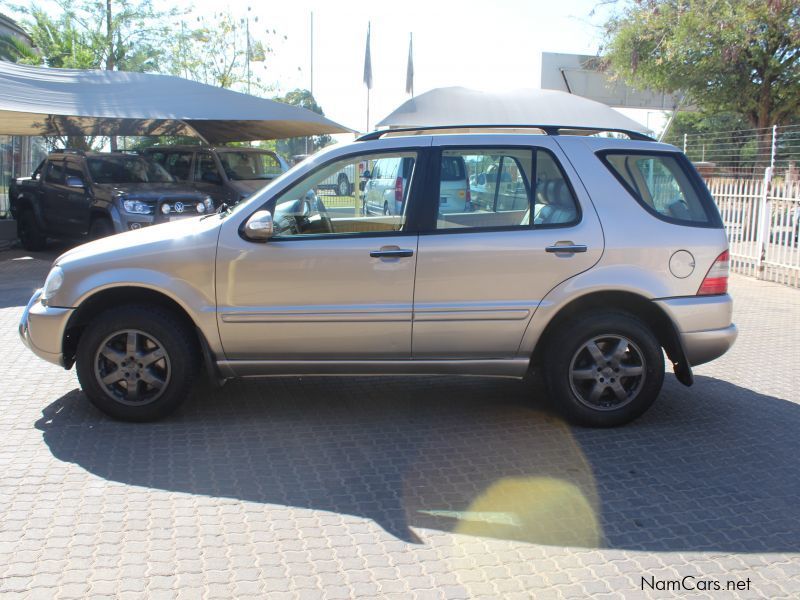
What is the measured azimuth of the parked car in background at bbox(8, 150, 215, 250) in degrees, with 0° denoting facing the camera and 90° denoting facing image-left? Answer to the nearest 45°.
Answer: approximately 315°

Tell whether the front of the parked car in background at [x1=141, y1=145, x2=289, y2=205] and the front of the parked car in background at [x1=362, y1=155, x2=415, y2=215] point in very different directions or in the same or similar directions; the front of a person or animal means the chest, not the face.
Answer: very different directions

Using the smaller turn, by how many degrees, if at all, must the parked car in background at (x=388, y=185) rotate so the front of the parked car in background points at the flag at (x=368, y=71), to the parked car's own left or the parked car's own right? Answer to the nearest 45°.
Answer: approximately 45° to the parked car's own right

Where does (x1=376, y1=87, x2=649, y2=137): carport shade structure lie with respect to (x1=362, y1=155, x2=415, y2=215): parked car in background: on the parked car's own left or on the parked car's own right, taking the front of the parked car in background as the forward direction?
on the parked car's own right

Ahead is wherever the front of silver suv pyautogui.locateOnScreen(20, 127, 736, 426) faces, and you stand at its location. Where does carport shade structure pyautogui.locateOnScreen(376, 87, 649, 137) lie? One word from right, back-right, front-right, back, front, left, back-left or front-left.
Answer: right

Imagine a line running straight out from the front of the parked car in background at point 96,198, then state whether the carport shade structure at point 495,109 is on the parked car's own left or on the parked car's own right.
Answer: on the parked car's own left

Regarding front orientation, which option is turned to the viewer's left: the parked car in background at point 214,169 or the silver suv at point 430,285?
the silver suv

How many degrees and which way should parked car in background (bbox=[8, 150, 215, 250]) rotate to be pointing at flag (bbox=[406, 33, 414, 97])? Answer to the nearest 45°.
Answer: approximately 90° to its left

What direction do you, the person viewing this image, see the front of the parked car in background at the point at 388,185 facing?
facing away from the viewer and to the left of the viewer

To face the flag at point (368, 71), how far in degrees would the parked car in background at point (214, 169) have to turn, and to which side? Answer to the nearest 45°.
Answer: approximately 135° to its left

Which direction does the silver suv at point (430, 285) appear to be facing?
to the viewer's left

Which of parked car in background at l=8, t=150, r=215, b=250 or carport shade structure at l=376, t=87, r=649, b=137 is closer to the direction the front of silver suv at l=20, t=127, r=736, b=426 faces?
the parked car in background

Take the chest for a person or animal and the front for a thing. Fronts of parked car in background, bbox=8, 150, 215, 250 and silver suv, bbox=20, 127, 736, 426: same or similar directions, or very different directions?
very different directions

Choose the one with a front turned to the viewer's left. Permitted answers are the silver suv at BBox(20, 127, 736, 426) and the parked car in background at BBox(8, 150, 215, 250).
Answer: the silver suv
